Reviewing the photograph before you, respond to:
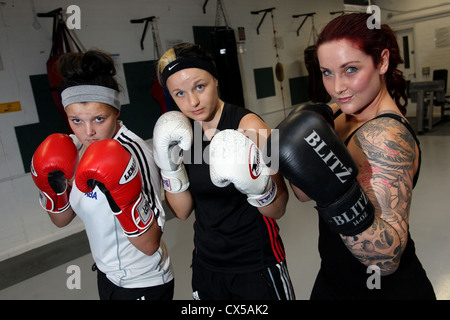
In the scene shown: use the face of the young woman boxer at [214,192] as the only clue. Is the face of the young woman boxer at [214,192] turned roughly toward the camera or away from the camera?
toward the camera

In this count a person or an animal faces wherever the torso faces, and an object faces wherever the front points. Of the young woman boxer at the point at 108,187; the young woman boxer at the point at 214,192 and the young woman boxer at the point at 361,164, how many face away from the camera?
0

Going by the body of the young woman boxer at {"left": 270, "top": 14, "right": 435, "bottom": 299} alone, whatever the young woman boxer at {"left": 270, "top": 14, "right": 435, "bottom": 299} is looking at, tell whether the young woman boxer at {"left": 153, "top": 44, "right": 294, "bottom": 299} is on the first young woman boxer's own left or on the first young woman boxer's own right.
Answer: on the first young woman boxer's own right

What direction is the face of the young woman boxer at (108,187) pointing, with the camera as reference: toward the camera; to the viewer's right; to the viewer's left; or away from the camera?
toward the camera

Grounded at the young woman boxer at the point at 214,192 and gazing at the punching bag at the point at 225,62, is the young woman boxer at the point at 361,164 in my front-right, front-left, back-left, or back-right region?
back-right

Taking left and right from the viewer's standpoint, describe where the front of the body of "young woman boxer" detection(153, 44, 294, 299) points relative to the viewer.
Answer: facing the viewer and to the left of the viewer

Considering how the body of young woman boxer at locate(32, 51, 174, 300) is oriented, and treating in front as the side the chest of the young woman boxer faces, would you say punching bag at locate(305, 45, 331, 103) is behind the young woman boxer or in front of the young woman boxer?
behind

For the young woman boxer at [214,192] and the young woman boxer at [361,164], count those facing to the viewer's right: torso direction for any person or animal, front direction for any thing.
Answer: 0

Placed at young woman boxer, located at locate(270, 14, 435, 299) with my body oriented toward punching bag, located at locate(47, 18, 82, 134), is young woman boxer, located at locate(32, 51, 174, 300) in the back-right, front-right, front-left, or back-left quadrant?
front-left

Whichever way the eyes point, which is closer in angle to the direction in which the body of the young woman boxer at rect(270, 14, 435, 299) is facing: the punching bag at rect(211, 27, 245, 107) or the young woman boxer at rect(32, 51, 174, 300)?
the young woman boxer

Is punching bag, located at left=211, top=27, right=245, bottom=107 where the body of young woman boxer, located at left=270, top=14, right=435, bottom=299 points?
no

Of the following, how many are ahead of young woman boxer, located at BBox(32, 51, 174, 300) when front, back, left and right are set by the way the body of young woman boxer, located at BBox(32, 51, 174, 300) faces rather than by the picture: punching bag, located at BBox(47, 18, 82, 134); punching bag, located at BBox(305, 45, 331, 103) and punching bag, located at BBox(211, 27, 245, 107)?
0

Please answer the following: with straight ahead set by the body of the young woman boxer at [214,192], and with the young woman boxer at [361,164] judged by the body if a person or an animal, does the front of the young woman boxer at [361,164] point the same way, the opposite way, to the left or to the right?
the same way

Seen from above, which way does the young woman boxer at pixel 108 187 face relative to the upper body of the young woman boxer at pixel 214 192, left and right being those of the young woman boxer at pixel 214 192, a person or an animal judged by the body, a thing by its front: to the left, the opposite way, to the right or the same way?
the same way

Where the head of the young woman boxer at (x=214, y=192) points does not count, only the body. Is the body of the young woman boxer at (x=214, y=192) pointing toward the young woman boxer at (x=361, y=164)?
no
